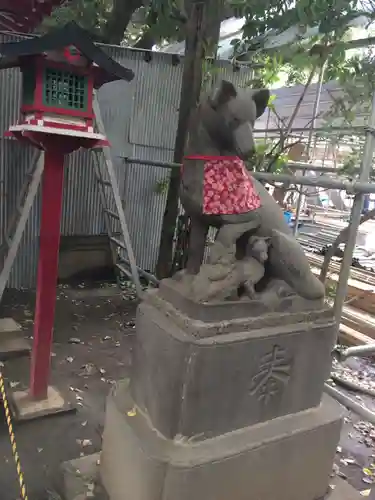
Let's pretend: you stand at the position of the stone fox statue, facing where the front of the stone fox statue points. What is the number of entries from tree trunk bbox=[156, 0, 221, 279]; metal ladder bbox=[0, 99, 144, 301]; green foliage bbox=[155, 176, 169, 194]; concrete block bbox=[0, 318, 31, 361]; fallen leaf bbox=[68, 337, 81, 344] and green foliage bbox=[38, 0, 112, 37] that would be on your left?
0

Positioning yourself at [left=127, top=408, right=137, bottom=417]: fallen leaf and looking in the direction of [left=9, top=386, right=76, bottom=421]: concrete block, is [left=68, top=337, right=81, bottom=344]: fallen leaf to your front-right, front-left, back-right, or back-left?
front-right

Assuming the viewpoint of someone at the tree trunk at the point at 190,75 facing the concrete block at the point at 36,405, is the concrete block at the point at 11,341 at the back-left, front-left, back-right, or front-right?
front-right

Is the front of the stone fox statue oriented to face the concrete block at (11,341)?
no

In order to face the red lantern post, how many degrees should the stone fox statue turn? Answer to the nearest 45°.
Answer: approximately 90° to its right

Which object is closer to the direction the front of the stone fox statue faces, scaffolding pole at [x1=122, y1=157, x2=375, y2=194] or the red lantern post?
the red lantern post

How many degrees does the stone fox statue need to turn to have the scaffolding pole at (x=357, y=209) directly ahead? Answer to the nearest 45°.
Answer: approximately 180°

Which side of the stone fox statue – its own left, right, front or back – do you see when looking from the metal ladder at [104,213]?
right

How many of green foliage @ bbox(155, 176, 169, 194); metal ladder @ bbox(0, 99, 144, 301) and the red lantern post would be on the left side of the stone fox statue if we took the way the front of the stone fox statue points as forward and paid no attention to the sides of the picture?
0

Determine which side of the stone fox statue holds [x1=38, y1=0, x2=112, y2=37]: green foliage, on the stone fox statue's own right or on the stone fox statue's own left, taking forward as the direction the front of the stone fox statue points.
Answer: on the stone fox statue's own right

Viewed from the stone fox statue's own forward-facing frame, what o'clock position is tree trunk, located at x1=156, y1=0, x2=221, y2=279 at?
The tree trunk is roughly at 4 o'clock from the stone fox statue.

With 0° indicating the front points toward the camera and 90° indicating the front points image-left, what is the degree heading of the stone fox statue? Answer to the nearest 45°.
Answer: approximately 45°

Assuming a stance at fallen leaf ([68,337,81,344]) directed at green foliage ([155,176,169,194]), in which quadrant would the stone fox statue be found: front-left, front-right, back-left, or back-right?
back-right

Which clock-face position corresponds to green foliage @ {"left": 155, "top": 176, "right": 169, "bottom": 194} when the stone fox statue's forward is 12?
The green foliage is roughly at 4 o'clock from the stone fox statue.

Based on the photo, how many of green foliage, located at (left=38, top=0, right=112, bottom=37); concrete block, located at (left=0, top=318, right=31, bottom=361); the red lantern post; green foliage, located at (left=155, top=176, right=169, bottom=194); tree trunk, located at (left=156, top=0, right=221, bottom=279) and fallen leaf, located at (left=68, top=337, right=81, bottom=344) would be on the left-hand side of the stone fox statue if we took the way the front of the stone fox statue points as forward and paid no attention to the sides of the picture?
0
